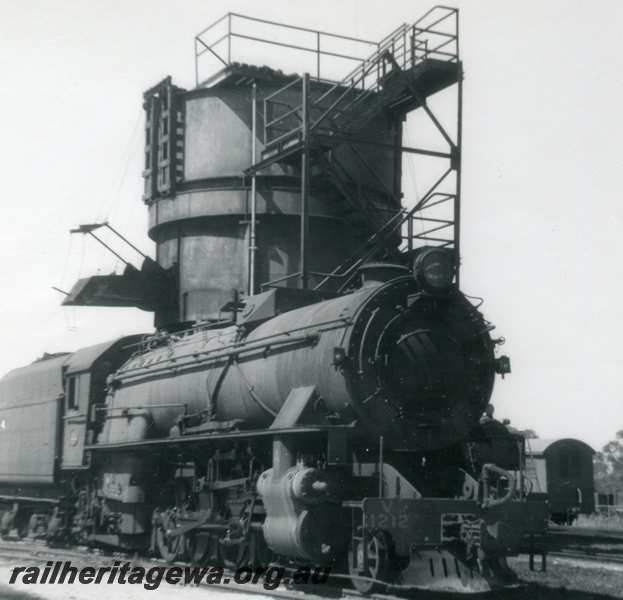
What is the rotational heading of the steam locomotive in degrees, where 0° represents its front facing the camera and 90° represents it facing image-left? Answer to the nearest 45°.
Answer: approximately 315°
